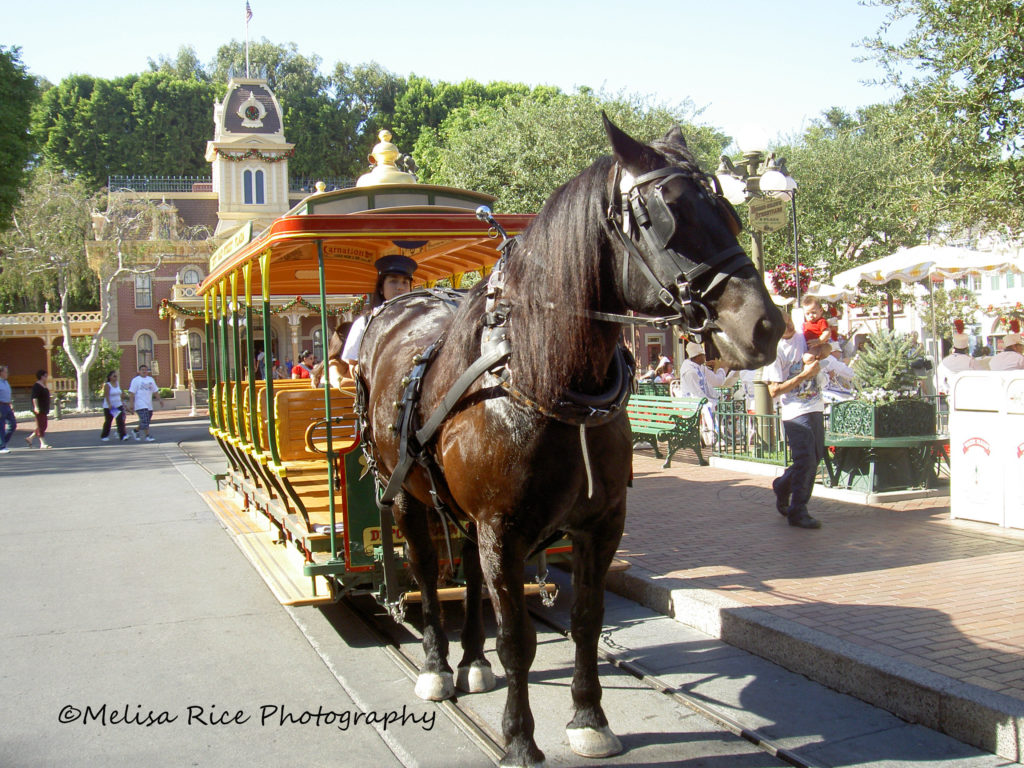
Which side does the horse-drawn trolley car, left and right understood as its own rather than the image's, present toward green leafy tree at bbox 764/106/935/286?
left

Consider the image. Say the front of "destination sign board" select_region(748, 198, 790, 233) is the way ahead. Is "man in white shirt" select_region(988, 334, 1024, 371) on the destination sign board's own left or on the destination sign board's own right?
on the destination sign board's own left

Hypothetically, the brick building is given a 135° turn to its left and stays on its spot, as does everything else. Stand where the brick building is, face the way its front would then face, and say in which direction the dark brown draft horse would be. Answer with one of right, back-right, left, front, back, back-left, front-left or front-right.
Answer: back-right
